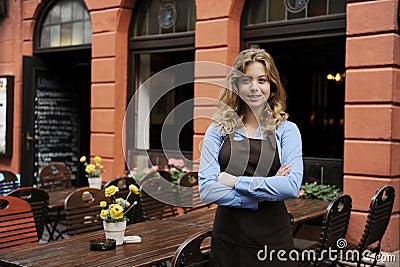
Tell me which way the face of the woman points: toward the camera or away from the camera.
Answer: toward the camera

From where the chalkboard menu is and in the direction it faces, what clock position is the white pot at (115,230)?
The white pot is roughly at 12 o'clock from the chalkboard menu.

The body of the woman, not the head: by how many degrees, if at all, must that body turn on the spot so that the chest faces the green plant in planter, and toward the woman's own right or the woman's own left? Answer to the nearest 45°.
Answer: approximately 180°

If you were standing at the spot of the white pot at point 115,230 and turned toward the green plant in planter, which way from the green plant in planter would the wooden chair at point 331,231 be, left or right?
right

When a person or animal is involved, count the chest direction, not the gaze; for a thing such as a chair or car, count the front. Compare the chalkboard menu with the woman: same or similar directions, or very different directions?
same or similar directions

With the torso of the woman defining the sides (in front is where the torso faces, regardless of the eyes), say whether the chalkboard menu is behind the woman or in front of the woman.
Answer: behind

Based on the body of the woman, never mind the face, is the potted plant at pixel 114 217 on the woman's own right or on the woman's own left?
on the woman's own right

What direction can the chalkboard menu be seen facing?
toward the camera

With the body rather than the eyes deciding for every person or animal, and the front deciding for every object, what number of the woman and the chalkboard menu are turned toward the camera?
2

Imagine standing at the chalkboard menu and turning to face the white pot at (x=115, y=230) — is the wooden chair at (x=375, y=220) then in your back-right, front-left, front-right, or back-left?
front-left

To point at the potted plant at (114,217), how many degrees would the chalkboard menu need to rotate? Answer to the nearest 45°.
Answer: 0° — it already faces it

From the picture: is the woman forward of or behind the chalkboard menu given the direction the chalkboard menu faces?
forward
